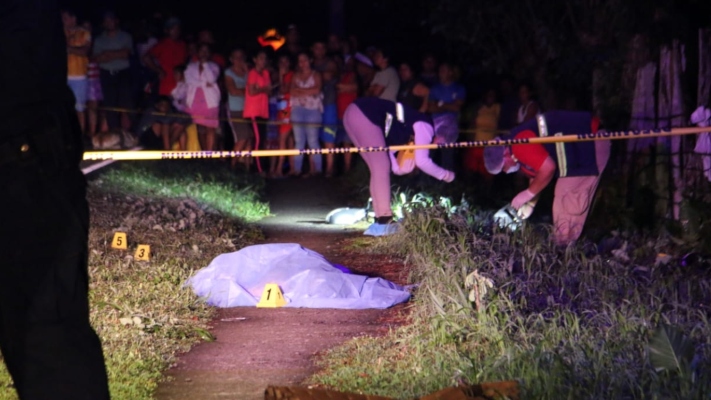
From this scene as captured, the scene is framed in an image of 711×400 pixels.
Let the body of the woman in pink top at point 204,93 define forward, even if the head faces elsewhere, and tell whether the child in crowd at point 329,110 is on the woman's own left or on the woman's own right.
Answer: on the woman's own left

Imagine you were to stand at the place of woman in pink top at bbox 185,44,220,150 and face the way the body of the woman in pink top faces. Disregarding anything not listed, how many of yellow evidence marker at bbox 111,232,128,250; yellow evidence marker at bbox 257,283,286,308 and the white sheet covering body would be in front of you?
3

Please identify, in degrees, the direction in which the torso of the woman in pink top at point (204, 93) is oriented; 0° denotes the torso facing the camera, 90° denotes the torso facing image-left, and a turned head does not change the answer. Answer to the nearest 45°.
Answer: approximately 0°

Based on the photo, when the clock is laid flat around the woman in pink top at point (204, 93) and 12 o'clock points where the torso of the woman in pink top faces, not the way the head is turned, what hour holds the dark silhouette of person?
The dark silhouette of person is roughly at 12 o'clock from the woman in pink top.

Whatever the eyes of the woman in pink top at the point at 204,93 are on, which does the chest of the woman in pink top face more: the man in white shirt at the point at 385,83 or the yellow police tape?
the yellow police tape

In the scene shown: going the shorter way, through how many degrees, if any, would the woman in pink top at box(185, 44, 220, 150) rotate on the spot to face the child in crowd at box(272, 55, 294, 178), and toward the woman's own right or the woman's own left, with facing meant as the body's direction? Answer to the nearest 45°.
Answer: approximately 90° to the woman's own left

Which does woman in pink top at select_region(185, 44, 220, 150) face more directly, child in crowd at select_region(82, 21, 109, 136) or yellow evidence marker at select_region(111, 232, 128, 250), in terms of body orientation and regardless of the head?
the yellow evidence marker

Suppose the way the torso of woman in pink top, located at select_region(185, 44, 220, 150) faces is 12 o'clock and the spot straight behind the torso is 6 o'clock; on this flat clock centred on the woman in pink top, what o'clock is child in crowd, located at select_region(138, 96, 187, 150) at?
The child in crowd is roughly at 4 o'clock from the woman in pink top.

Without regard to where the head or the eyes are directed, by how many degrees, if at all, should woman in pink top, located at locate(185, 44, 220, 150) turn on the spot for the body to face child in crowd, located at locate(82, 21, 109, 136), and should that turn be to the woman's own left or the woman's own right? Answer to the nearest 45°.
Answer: approximately 90° to the woman's own right

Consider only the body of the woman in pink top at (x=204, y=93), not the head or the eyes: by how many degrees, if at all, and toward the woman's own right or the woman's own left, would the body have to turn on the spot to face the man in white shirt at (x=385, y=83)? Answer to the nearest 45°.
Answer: approximately 90° to the woman's own left

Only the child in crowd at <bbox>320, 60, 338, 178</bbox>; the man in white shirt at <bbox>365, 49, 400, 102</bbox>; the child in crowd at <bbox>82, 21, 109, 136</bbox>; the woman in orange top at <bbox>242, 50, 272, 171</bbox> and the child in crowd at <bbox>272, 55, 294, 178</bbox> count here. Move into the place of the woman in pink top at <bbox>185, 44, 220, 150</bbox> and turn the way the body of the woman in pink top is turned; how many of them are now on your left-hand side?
4

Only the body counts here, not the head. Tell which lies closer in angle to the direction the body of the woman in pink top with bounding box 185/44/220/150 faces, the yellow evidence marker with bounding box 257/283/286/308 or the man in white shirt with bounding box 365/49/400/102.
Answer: the yellow evidence marker

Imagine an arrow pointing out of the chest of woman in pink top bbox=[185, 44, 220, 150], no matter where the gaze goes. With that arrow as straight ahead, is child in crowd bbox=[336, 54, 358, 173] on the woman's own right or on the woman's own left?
on the woman's own left
